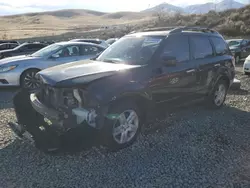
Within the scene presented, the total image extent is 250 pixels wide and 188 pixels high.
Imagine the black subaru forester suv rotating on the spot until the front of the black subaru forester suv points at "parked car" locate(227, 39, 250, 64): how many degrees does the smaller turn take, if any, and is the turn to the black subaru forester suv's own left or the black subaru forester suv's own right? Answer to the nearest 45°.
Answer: approximately 180°

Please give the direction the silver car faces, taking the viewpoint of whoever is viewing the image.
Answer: facing the viewer and to the left of the viewer

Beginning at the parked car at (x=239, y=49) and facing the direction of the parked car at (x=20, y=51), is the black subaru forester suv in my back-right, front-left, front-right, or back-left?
front-left

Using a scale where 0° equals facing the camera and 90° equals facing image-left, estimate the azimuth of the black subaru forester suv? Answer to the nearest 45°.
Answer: approximately 45°

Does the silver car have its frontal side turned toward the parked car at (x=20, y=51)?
no

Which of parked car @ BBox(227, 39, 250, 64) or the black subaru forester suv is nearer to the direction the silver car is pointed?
the black subaru forester suv

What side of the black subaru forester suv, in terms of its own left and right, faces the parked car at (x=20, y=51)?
right

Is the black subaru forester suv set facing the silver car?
no

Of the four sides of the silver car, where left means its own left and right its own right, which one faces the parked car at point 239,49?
back

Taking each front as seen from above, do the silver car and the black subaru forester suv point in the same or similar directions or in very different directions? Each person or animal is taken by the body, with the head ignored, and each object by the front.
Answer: same or similar directions

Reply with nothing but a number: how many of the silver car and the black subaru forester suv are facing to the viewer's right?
0
